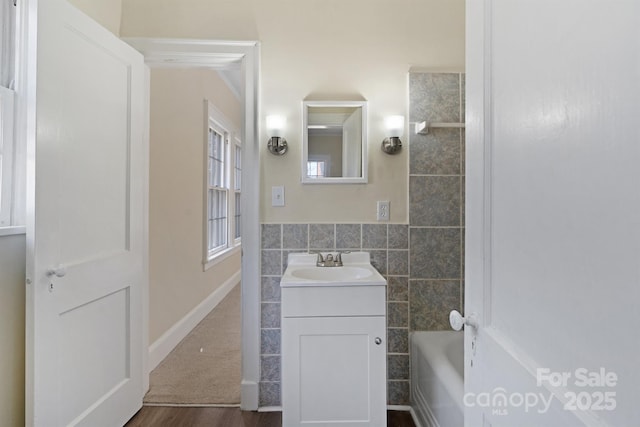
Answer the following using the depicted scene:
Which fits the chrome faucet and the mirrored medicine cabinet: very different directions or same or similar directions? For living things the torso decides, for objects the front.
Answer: same or similar directions

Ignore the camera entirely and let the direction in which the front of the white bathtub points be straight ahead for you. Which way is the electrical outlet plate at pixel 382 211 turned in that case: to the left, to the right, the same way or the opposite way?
to the left

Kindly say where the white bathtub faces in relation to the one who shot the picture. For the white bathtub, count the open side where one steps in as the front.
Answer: facing to the left of the viewer

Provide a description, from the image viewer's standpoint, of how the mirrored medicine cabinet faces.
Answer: facing the viewer

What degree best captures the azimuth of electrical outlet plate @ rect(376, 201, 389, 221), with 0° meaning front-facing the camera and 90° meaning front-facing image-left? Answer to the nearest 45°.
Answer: approximately 0°

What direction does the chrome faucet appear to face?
toward the camera

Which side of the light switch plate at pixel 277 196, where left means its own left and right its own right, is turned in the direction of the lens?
front

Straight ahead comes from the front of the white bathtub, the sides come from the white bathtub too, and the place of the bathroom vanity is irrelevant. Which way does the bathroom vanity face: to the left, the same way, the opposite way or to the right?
to the left
